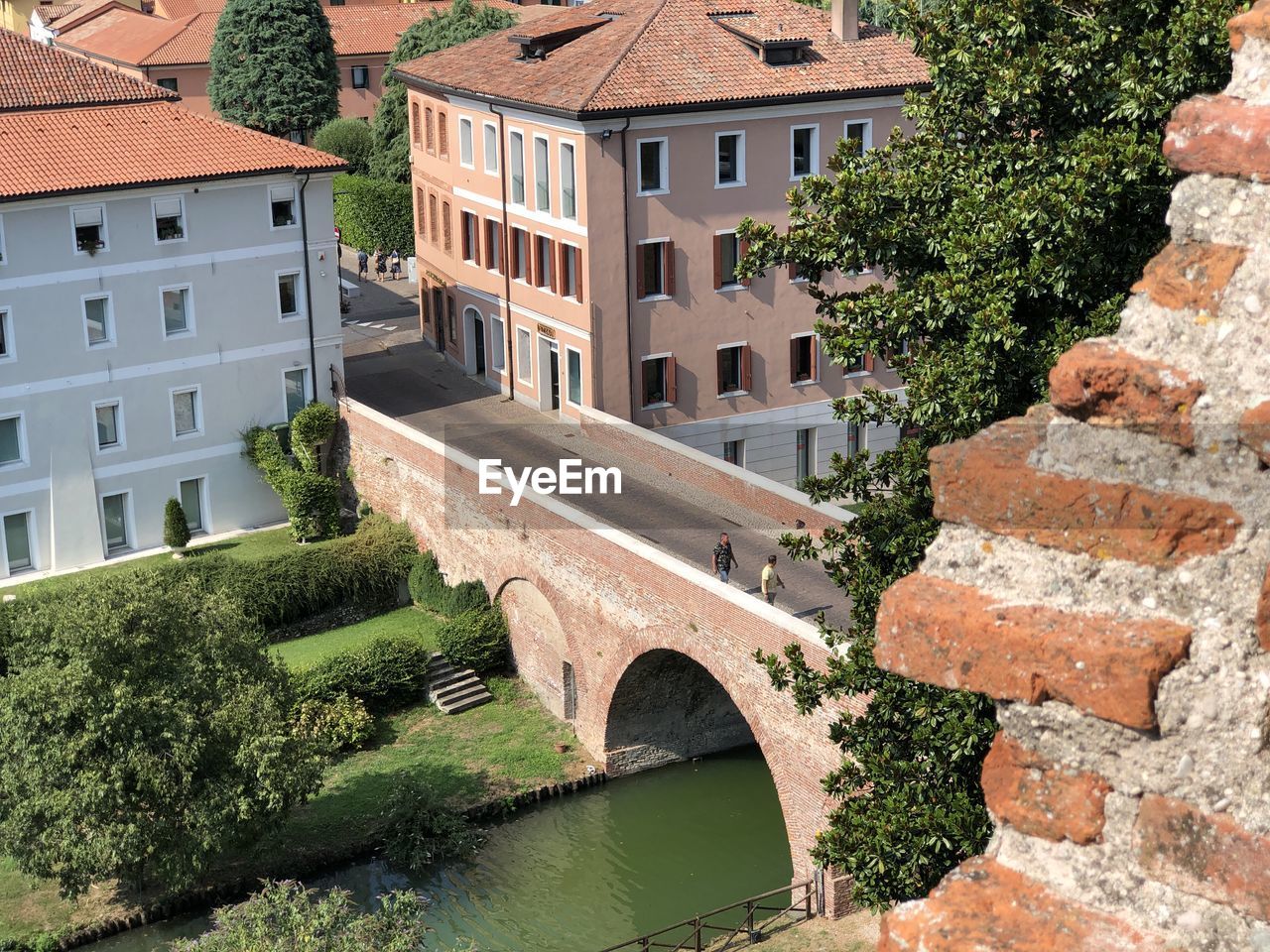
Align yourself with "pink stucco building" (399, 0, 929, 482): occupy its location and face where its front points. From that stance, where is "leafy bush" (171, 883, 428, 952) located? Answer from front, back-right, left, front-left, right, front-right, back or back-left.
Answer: front-left

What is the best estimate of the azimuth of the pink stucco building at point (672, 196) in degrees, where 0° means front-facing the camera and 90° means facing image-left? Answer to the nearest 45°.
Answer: approximately 45°

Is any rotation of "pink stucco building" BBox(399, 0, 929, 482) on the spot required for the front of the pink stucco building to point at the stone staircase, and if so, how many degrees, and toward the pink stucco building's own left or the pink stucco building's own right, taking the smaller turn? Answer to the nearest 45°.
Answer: approximately 45° to the pink stucco building's own left

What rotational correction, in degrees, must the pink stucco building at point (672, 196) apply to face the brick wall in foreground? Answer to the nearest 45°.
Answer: approximately 45° to its left

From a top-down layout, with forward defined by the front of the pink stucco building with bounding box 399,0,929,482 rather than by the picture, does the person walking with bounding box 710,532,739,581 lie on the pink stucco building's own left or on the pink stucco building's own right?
on the pink stucco building's own left
